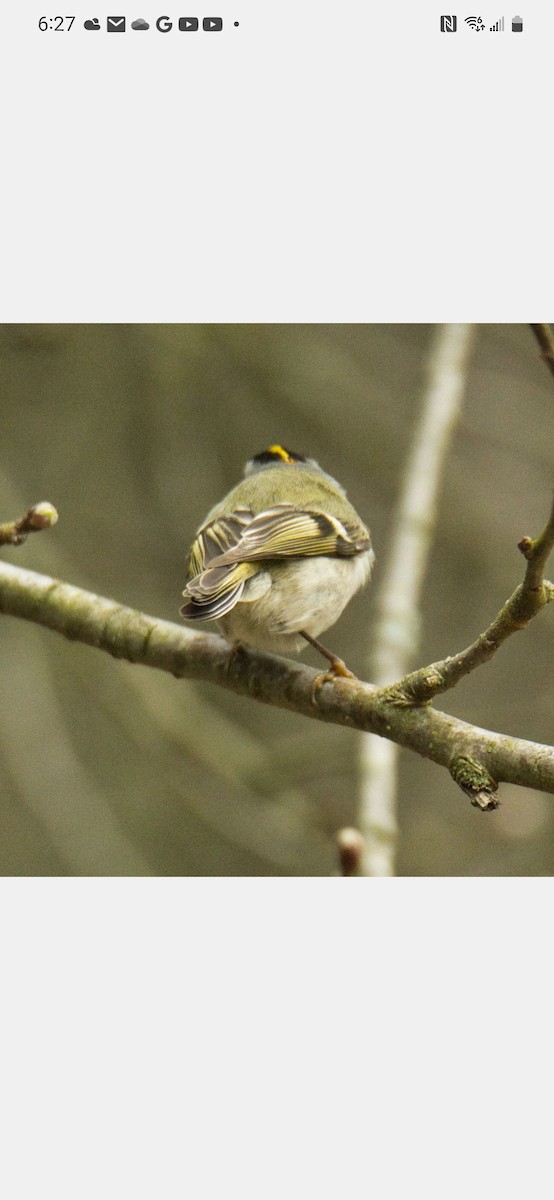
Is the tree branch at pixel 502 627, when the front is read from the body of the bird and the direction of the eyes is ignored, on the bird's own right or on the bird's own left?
on the bird's own right

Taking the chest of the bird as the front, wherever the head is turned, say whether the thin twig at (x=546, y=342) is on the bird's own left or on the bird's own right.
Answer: on the bird's own right

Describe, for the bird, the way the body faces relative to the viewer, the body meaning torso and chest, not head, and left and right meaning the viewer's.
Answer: facing away from the viewer and to the right of the viewer
